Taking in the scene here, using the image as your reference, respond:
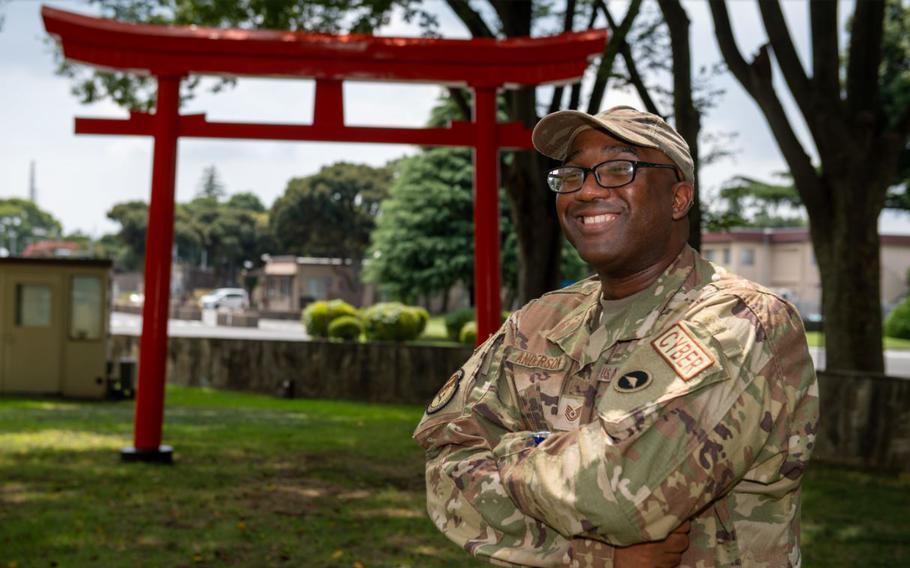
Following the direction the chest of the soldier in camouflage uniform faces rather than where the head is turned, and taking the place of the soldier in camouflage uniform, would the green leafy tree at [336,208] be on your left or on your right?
on your right

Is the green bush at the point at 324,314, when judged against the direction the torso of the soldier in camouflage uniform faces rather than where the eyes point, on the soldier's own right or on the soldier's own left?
on the soldier's own right

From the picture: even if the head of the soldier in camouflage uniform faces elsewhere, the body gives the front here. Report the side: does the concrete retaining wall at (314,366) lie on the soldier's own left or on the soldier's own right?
on the soldier's own right

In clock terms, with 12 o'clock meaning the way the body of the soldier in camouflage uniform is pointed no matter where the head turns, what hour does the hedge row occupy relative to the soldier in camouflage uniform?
The hedge row is roughly at 4 o'clock from the soldier in camouflage uniform.

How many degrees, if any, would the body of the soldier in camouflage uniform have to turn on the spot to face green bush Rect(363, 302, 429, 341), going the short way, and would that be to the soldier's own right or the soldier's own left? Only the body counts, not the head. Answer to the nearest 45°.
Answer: approximately 135° to the soldier's own right

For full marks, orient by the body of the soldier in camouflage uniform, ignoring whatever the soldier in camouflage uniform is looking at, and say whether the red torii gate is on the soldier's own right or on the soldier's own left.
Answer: on the soldier's own right

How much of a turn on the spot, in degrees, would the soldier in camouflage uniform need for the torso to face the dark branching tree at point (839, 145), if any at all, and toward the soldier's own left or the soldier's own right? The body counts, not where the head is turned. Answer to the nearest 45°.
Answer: approximately 135° to the soldier's own right

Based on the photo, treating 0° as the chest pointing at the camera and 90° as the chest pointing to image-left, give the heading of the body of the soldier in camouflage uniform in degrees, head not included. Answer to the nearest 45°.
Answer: approximately 45°
